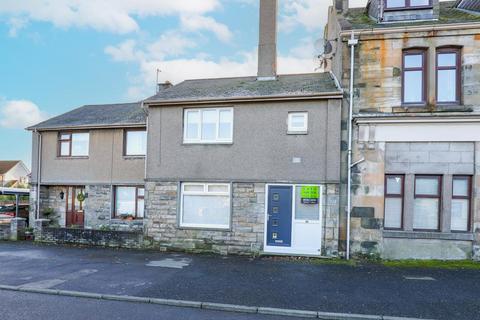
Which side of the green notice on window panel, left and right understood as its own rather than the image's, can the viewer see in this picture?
front

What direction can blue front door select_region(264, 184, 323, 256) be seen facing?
toward the camera

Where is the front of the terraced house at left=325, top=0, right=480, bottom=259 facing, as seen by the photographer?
facing the viewer

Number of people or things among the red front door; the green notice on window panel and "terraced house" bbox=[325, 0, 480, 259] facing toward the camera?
3

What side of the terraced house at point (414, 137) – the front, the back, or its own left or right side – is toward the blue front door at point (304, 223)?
right

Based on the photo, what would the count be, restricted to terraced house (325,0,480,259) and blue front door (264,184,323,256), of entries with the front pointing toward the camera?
2
